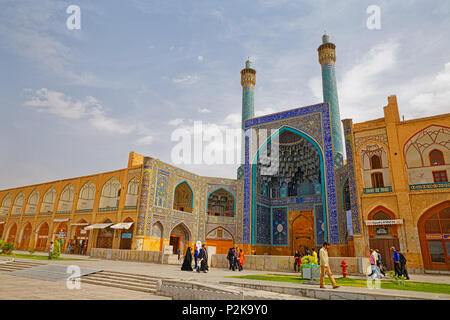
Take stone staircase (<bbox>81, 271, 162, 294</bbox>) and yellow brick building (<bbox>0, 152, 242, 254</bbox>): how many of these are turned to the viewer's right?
0

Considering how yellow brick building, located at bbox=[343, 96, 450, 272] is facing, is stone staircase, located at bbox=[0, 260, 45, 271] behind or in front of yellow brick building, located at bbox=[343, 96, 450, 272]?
in front

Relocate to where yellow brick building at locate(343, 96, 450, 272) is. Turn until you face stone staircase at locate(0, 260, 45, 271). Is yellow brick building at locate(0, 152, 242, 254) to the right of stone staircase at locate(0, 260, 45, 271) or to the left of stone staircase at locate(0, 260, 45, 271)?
right

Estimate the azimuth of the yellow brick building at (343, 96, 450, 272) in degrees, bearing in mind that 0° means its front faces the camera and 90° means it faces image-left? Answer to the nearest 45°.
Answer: approximately 45°

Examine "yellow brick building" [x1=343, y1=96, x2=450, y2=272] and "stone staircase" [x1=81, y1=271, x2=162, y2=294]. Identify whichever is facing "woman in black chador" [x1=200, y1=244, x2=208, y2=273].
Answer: the yellow brick building

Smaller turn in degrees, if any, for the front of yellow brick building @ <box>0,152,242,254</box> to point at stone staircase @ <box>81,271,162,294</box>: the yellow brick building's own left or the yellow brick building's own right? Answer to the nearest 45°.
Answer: approximately 45° to the yellow brick building's own left

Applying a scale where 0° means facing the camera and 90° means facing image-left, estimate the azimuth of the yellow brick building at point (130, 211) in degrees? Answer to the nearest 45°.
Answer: approximately 45°

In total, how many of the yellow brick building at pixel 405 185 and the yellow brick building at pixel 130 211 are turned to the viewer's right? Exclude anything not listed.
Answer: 0

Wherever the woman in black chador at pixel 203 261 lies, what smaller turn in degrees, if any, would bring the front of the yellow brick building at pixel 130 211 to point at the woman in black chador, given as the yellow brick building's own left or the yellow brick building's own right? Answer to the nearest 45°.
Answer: approximately 45° to the yellow brick building's own left

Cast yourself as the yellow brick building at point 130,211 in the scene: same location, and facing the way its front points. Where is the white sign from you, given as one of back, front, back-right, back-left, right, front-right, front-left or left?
left

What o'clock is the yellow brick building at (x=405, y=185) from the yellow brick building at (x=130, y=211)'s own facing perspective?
the yellow brick building at (x=405, y=185) is roughly at 9 o'clock from the yellow brick building at (x=130, y=211).

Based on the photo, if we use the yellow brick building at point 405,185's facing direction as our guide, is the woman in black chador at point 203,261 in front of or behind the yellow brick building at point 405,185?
in front
